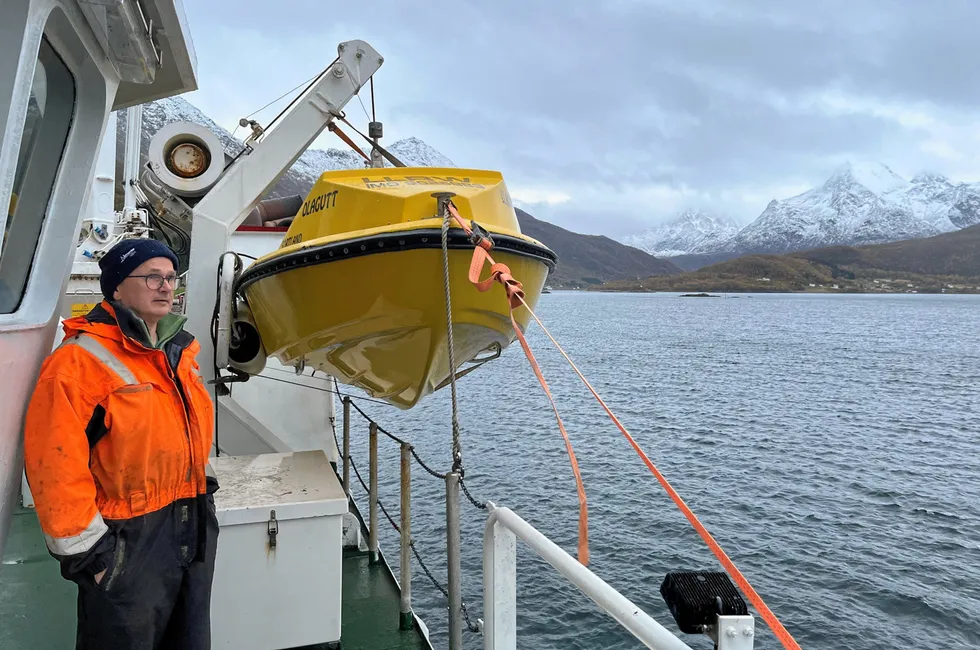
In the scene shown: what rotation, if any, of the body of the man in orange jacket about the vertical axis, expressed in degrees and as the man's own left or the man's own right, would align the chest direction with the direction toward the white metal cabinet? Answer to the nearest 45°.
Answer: approximately 90° to the man's own left

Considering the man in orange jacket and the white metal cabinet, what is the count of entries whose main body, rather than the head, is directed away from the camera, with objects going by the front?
0

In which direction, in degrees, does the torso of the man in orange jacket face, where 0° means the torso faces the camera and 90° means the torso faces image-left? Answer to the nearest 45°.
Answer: approximately 315°

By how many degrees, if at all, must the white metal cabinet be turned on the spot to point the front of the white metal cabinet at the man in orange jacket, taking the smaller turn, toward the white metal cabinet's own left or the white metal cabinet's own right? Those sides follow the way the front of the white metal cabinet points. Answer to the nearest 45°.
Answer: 0° — it already faces them

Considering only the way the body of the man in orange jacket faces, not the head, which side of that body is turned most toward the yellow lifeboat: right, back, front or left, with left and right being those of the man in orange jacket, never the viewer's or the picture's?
left

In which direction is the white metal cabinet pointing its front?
toward the camera
